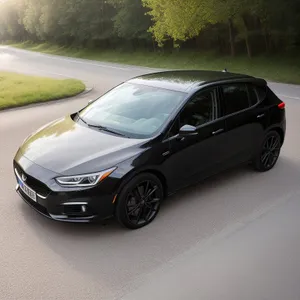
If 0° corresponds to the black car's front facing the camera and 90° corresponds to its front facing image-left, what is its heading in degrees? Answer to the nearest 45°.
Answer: approximately 45°

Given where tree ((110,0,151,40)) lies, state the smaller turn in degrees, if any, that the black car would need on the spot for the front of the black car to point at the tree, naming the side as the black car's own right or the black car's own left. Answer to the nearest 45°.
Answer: approximately 135° to the black car's own right
